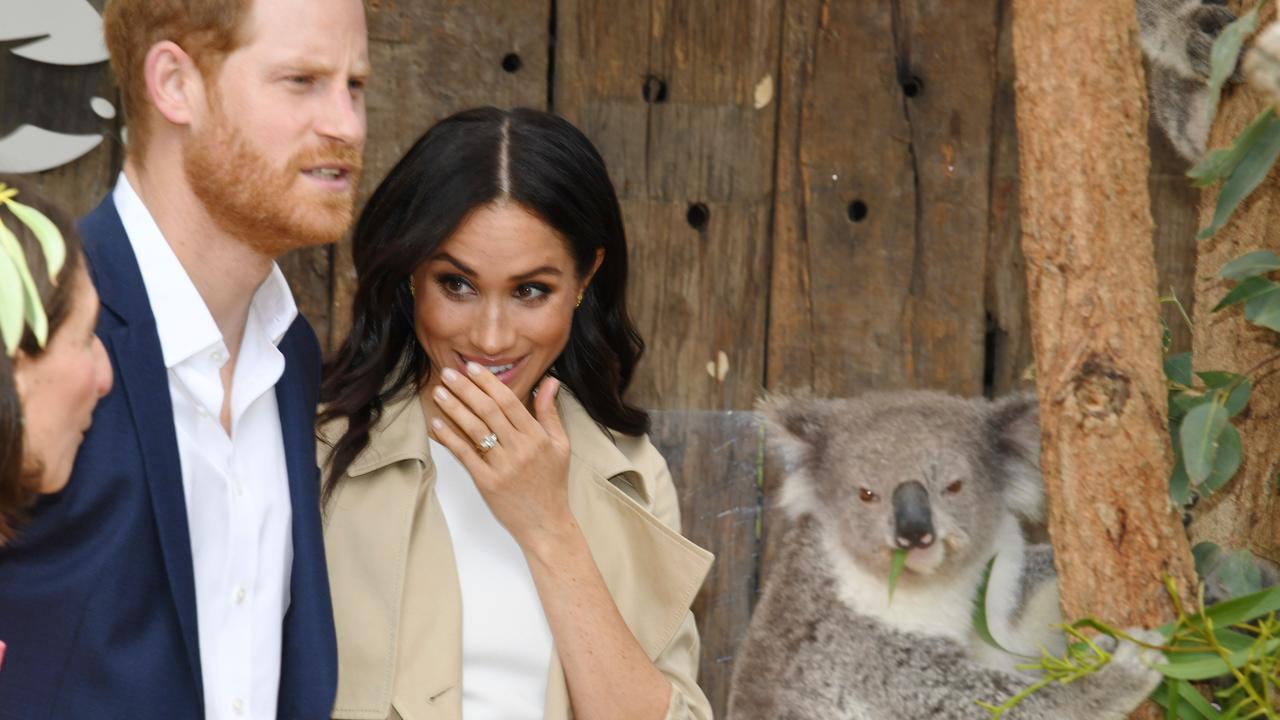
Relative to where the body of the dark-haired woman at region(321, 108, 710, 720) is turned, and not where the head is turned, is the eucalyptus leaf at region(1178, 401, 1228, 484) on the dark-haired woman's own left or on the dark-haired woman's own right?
on the dark-haired woman's own left

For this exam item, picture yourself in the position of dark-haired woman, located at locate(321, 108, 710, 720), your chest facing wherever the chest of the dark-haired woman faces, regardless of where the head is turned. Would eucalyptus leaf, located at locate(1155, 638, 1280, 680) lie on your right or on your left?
on your left

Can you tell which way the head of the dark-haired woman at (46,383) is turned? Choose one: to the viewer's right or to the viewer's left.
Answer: to the viewer's right

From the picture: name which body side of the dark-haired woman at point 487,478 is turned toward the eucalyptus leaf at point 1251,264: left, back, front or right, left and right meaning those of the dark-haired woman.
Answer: left

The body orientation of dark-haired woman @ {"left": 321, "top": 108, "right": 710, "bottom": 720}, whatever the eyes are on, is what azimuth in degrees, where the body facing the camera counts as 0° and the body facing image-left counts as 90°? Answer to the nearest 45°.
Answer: approximately 0°

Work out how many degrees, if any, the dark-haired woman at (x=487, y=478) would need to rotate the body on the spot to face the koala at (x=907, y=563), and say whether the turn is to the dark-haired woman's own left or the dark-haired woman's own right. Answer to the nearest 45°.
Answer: approximately 90° to the dark-haired woman's own left
